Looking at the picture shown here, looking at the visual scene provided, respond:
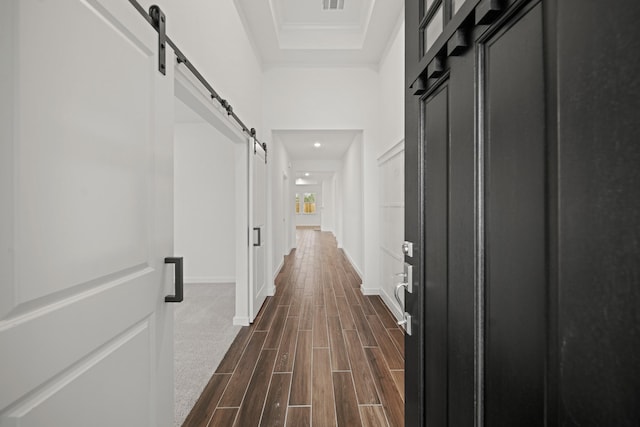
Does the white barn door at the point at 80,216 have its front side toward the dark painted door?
yes

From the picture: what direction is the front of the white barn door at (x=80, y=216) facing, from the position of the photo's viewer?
facing the viewer and to the right of the viewer

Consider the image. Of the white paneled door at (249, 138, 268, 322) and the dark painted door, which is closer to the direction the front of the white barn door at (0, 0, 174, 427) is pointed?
the dark painted door

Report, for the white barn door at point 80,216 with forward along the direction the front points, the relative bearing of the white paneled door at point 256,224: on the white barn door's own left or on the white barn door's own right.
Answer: on the white barn door's own left

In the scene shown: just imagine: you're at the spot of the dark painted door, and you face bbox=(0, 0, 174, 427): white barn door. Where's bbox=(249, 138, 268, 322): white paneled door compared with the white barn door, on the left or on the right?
right
